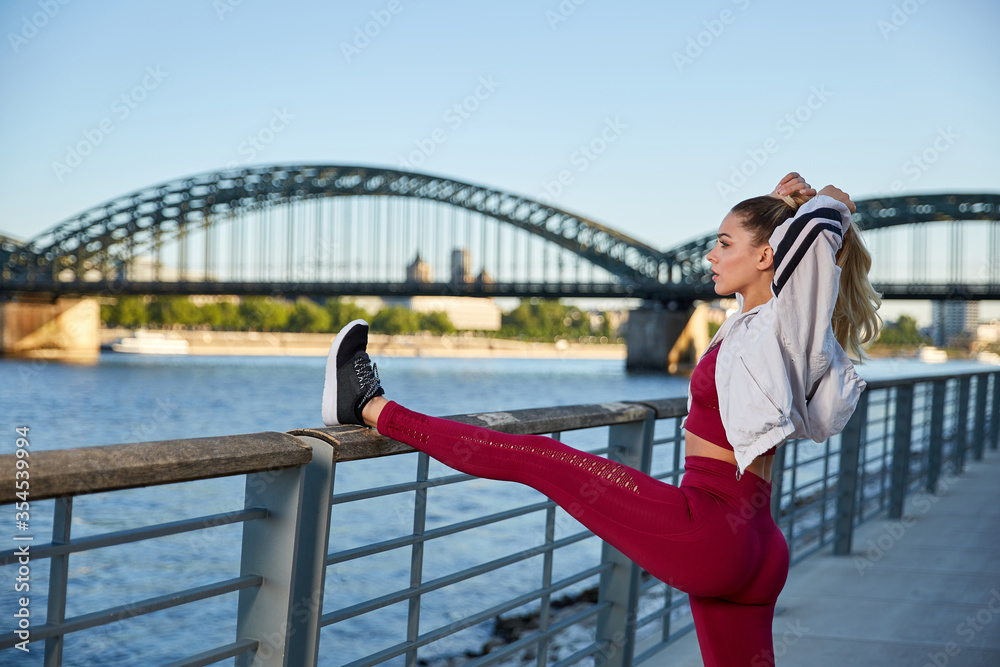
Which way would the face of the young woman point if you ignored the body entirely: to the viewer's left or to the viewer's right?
to the viewer's left

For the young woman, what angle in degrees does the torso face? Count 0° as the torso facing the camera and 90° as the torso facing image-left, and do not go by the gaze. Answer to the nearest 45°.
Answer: approximately 90°
